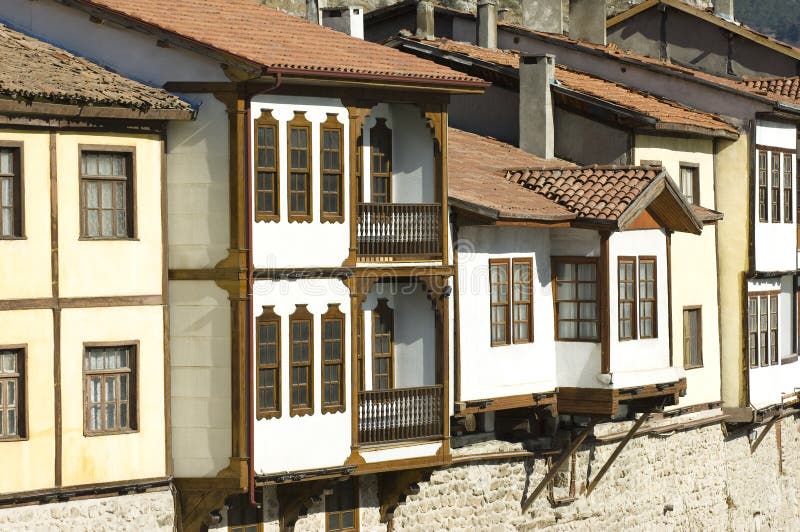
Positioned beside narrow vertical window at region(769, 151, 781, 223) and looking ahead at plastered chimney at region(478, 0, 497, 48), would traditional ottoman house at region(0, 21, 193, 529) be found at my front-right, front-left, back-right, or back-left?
front-left

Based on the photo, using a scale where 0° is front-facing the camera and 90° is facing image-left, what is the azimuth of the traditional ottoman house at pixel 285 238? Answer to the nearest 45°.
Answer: approximately 315°

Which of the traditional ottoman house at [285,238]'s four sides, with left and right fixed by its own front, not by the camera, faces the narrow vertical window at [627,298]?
left

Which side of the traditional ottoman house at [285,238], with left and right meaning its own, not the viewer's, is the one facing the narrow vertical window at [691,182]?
left

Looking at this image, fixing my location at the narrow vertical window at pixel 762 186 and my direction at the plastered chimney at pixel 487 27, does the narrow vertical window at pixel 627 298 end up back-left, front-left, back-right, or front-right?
front-left

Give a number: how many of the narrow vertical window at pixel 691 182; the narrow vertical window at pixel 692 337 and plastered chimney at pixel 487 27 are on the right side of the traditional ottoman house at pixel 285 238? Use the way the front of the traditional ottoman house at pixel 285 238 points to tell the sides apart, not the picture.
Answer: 0
